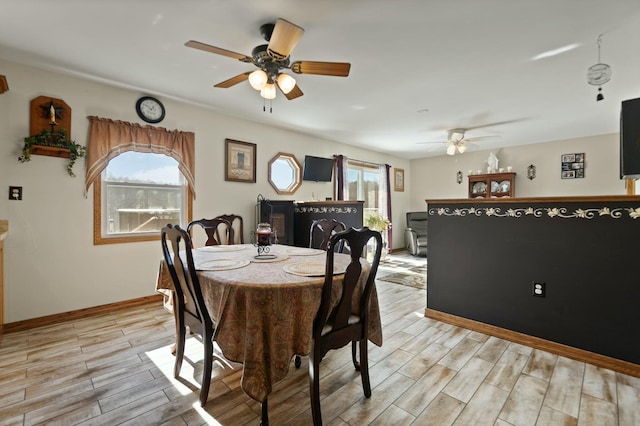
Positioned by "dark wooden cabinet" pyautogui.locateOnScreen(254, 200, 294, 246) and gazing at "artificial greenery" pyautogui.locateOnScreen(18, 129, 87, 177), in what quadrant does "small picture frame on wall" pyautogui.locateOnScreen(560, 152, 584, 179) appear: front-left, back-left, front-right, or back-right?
back-left

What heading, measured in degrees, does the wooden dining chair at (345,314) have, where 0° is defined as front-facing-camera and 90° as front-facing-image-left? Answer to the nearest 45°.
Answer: approximately 135°

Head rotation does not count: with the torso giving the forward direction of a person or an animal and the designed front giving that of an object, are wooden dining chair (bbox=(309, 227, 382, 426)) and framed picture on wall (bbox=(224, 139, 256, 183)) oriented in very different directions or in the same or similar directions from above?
very different directions

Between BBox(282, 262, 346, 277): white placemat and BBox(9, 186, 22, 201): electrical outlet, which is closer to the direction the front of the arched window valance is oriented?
the white placemat

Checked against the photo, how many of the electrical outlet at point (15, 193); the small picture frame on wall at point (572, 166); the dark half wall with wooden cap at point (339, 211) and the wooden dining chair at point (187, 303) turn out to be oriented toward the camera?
3

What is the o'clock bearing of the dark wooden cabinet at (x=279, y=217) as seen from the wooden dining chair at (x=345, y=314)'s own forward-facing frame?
The dark wooden cabinet is roughly at 1 o'clock from the wooden dining chair.

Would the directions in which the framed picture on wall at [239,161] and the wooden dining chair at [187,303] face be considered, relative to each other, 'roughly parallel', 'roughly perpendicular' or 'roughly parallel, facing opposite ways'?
roughly perpendicular

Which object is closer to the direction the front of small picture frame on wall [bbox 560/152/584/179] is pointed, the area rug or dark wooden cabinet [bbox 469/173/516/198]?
the area rug

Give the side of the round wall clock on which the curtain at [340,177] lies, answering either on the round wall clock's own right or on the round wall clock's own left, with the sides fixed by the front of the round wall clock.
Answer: on the round wall clock's own left

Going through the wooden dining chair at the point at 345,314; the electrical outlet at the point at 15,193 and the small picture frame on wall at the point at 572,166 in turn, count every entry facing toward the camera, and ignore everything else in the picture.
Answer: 2
